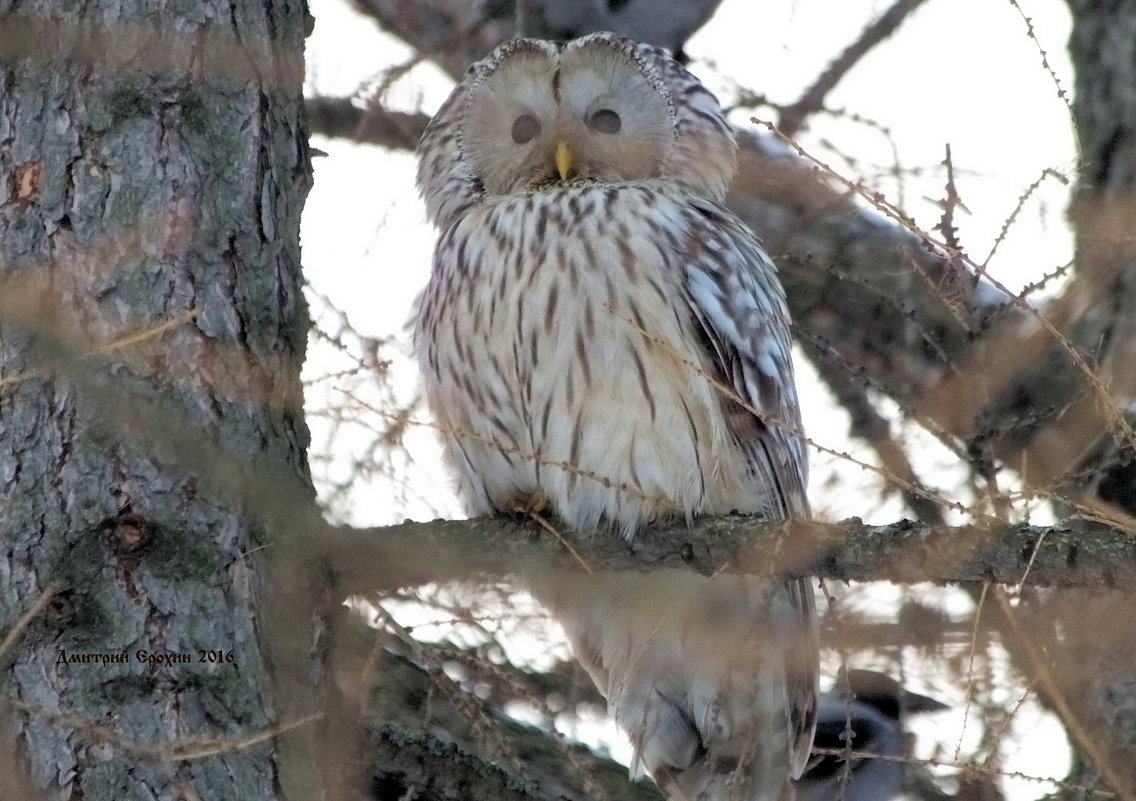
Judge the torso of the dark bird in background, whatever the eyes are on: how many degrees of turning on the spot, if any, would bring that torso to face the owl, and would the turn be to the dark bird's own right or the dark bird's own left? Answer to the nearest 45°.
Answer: approximately 135° to the dark bird's own right

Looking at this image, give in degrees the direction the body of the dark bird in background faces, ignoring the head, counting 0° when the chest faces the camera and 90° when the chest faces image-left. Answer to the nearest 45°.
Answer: approximately 270°

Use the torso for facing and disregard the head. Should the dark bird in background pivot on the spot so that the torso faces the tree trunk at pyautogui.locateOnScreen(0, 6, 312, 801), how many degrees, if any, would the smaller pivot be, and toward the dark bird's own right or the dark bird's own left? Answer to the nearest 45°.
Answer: approximately 135° to the dark bird's own right
